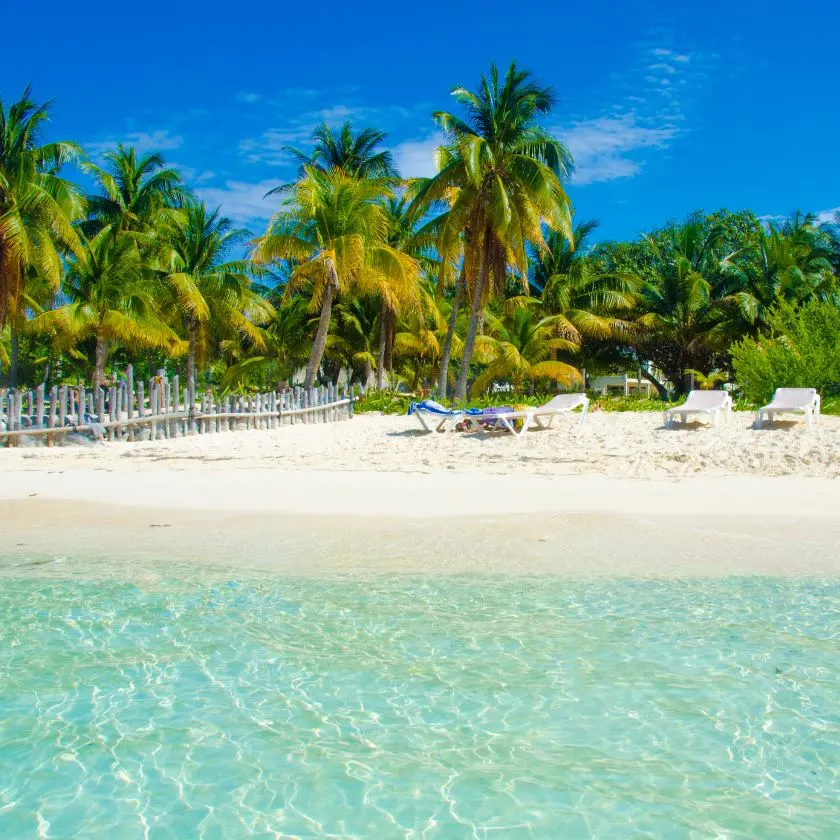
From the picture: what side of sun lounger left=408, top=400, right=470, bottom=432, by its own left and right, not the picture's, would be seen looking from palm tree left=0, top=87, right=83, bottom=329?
back

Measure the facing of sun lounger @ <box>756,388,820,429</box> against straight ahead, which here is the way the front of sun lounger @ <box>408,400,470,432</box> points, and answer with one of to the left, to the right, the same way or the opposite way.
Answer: the opposite way

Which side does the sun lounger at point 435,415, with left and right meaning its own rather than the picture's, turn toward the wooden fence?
back

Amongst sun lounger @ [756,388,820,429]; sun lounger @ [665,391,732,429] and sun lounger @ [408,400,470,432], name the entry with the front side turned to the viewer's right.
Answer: sun lounger @ [408,400,470,432]

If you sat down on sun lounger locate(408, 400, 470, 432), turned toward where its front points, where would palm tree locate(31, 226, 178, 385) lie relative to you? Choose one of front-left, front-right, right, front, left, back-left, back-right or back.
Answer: back-left

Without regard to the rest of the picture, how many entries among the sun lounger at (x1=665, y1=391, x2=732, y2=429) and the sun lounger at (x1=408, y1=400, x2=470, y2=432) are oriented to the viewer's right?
1

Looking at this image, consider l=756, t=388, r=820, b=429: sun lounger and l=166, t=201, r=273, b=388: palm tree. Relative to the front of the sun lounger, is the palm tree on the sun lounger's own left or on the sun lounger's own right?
on the sun lounger's own right

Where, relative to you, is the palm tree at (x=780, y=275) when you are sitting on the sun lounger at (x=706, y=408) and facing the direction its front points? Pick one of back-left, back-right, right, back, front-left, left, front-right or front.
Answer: back-right

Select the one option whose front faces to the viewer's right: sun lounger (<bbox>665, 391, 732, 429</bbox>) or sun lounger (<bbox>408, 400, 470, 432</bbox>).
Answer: sun lounger (<bbox>408, 400, 470, 432</bbox>)

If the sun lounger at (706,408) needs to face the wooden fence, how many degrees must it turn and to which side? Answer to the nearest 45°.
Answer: approximately 45° to its right

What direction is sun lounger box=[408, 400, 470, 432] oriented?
to the viewer's right

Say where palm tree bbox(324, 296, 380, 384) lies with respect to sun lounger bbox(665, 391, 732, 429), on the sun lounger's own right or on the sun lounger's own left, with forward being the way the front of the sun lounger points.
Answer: on the sun lounger's own right

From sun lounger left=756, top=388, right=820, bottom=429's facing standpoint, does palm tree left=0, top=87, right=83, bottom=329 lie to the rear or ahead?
ahead
